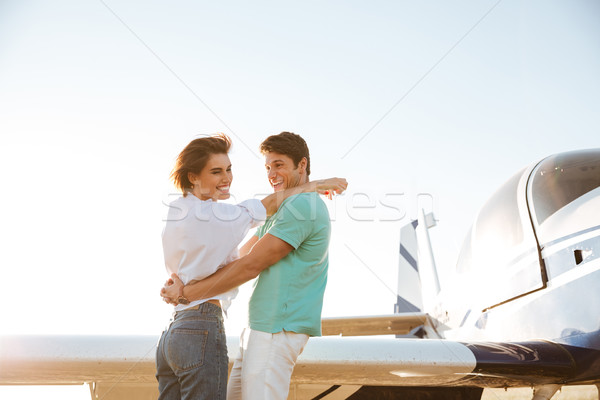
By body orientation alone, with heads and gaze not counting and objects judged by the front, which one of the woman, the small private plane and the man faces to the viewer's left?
the man

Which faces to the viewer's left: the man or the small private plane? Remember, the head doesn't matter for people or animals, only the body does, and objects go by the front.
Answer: the man

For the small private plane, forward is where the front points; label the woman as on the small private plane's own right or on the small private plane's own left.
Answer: on the small private plane's own right

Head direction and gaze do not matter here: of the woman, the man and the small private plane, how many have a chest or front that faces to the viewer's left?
1

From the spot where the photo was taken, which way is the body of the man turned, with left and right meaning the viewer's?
facing to the left of the viewer

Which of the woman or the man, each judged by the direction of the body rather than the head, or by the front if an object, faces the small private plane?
the woman

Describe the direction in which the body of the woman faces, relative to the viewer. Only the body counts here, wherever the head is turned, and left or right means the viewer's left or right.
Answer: facing away from the viewer and to the right of the viewer

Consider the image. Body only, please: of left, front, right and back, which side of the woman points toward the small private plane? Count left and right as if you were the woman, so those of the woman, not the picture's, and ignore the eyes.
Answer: front

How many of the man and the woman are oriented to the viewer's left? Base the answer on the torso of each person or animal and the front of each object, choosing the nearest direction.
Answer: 1

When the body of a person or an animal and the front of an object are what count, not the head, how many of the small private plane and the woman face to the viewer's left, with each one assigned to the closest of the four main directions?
0
